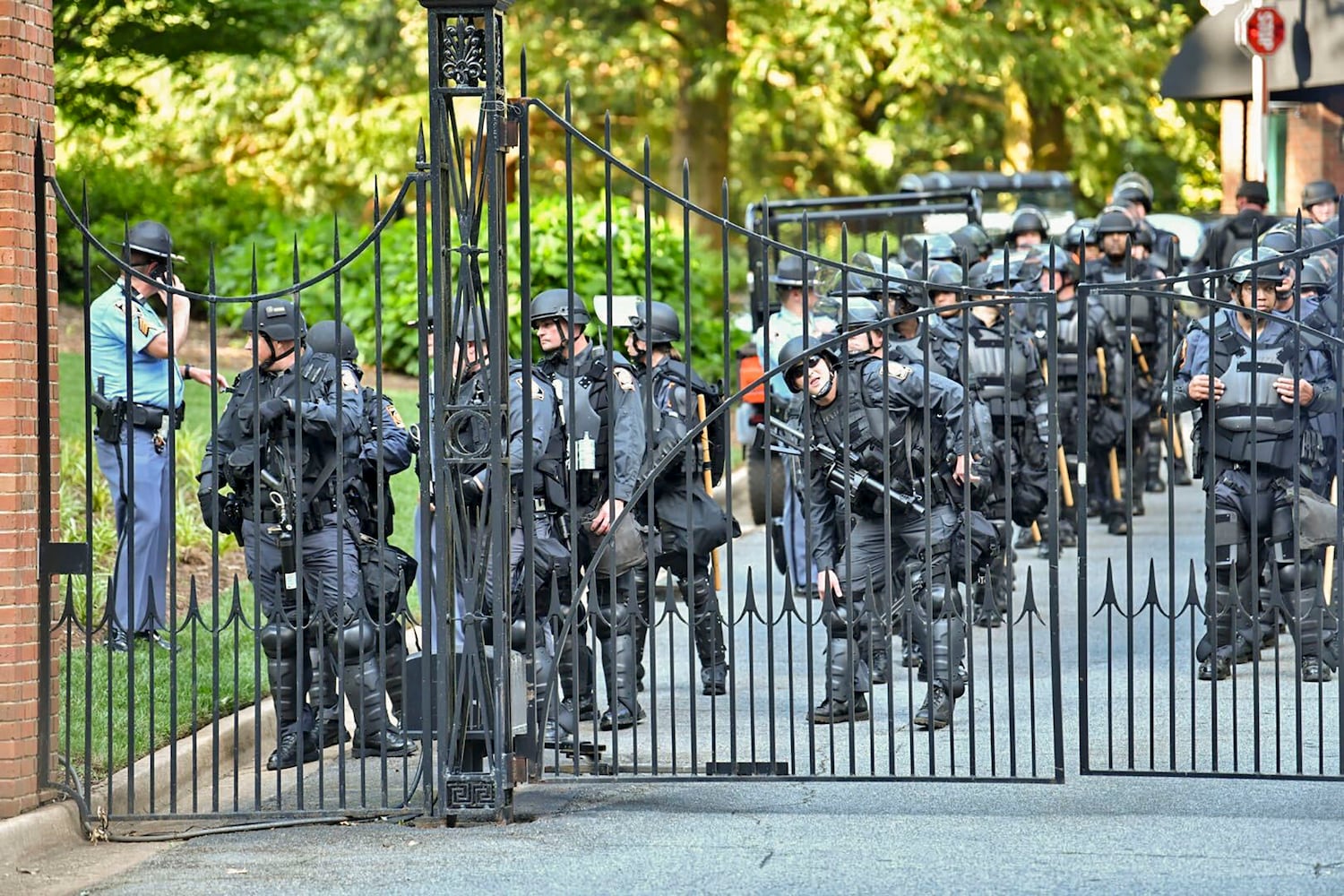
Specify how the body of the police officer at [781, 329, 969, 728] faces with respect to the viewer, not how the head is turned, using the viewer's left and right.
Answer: facing the viewer and to the left of the viewer

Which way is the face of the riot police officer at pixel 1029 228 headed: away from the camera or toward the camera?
toward the camera

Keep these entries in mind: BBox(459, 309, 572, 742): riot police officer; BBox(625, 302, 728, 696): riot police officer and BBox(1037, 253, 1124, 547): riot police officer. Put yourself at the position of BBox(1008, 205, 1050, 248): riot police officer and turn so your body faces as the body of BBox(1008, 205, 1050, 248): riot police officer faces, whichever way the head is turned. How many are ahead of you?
3

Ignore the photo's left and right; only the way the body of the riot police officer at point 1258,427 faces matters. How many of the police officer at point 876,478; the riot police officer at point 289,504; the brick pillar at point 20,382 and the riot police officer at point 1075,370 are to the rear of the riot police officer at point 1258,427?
1

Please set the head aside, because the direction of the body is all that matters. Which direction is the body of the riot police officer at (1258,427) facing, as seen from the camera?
toward the camera

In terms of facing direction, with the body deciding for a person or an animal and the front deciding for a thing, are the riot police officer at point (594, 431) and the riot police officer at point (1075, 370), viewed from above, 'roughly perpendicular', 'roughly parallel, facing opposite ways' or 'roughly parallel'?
roughly parallel

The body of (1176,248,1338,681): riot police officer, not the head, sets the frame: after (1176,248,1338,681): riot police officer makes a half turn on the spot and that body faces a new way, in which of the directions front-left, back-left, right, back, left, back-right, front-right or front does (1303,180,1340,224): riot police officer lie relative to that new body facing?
front
